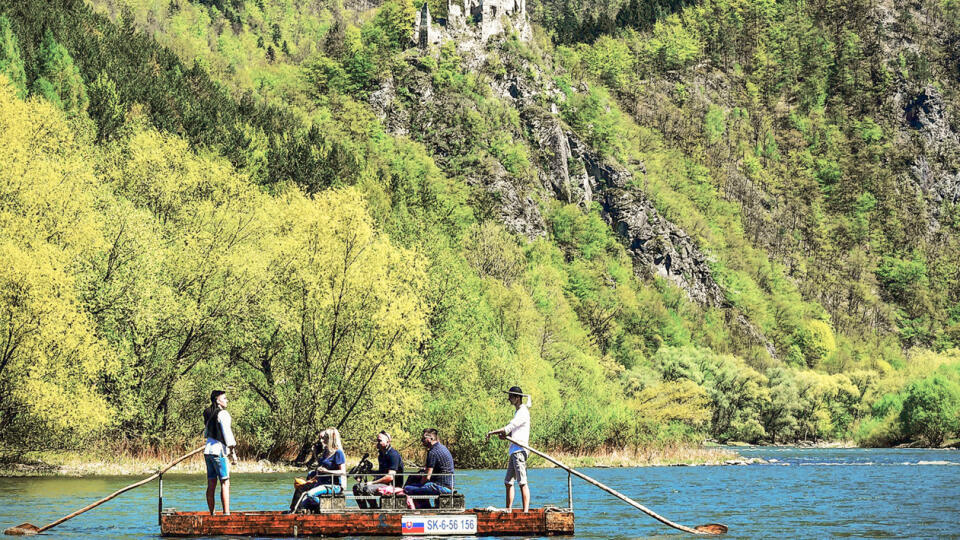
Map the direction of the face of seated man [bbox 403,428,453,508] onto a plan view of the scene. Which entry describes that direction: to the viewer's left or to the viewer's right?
to the viewer's left

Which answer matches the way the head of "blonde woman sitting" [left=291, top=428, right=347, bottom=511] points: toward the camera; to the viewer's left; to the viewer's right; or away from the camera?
to the viewer's left

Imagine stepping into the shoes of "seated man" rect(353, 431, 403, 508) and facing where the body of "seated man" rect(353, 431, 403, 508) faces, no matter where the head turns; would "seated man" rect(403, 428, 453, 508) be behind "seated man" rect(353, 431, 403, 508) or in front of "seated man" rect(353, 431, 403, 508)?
behind

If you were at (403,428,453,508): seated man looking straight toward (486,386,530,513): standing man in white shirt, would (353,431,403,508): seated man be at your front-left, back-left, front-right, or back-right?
back-right

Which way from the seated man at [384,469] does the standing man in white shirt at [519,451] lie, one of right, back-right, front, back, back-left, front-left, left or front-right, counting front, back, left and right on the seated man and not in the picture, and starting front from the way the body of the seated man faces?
back

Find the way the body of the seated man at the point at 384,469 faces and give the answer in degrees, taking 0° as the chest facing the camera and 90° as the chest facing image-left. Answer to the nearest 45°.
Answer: approximately 90°
